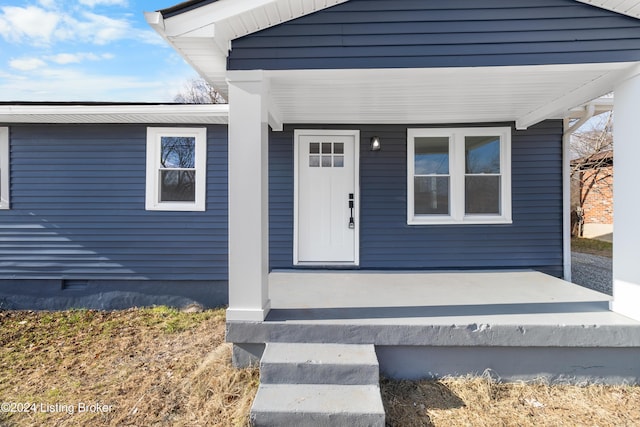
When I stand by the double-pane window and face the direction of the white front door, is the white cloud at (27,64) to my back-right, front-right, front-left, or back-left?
front-right

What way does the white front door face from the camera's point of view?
toward the camera

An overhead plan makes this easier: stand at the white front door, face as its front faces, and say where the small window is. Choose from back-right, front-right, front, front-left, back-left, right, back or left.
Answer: right

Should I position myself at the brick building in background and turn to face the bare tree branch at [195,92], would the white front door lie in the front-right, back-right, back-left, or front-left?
front-left

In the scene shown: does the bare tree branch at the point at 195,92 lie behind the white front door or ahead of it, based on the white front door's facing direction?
behind

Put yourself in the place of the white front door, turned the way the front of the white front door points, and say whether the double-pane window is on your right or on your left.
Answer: on your left

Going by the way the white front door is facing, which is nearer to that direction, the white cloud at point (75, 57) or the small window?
the small window

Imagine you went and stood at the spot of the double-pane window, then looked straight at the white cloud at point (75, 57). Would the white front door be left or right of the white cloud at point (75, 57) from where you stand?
left

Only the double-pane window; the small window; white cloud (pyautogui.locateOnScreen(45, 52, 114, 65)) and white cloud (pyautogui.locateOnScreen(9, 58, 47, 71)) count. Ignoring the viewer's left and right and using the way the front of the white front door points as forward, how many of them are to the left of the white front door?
1

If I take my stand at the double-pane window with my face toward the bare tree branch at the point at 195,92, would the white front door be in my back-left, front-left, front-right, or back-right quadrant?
front-left
